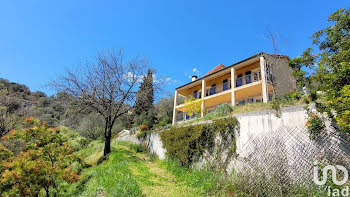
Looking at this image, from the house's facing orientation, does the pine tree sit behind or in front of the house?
in front

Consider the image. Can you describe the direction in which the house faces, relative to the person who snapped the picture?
facing the viewer and to the left of the viewer

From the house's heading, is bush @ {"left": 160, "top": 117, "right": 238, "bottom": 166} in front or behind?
in front

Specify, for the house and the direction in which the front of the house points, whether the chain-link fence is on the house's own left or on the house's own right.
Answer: on the house's own left
